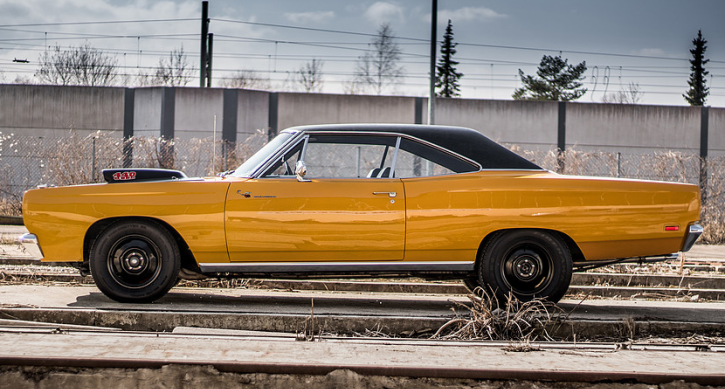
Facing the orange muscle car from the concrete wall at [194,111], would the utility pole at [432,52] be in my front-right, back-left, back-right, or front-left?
front-left

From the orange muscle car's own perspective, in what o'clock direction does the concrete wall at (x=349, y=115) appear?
The concrete wall is roughly at 3 o'clock from the orange muscle car.

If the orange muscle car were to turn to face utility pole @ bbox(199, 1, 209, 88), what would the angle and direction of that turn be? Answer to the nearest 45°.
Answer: approximately 90° to its right

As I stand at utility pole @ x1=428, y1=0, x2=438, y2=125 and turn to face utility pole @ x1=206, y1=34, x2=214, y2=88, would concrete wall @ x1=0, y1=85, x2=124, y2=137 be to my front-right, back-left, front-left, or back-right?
front-left

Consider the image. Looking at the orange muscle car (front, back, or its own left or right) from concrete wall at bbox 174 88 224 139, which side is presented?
right

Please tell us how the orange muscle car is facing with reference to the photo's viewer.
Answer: facing to the left of the viewer

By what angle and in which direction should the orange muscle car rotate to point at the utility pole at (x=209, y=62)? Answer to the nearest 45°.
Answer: approximately 90° to its right

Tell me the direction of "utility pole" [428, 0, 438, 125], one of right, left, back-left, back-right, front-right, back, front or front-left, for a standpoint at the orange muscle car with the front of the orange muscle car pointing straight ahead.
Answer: right

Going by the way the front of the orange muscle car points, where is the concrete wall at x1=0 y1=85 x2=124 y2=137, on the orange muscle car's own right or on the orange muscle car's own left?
on the orange muscle car's own right
